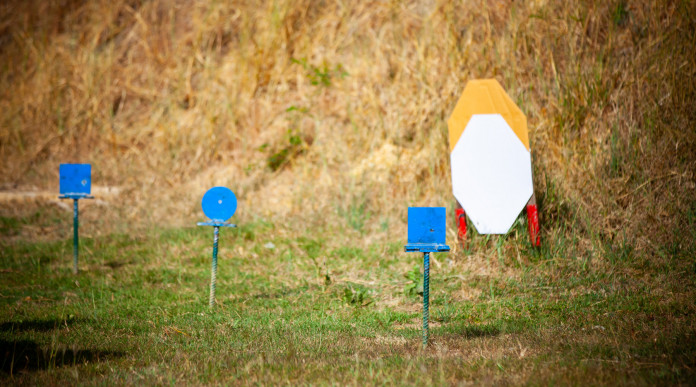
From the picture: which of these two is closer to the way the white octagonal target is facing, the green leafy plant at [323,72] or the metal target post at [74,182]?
the metal target post

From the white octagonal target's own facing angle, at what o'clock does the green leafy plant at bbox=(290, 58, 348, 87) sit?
The green leafy plant is roughly at 5 o'clock from the white octagonal target.

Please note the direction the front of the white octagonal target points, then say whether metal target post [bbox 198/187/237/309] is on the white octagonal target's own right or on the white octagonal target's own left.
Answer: on the white octagonal target's own right

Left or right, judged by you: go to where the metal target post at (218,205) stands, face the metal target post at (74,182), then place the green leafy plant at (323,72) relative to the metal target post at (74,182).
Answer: right

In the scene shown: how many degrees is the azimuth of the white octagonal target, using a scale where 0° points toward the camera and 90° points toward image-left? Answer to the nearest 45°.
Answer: approximately 0°

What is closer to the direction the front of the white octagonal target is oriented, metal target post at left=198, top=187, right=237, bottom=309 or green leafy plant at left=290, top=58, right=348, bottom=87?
the metal target post

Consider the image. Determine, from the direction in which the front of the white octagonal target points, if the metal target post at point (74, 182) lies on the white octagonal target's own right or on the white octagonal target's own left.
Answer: on the white octagonal target's own right
